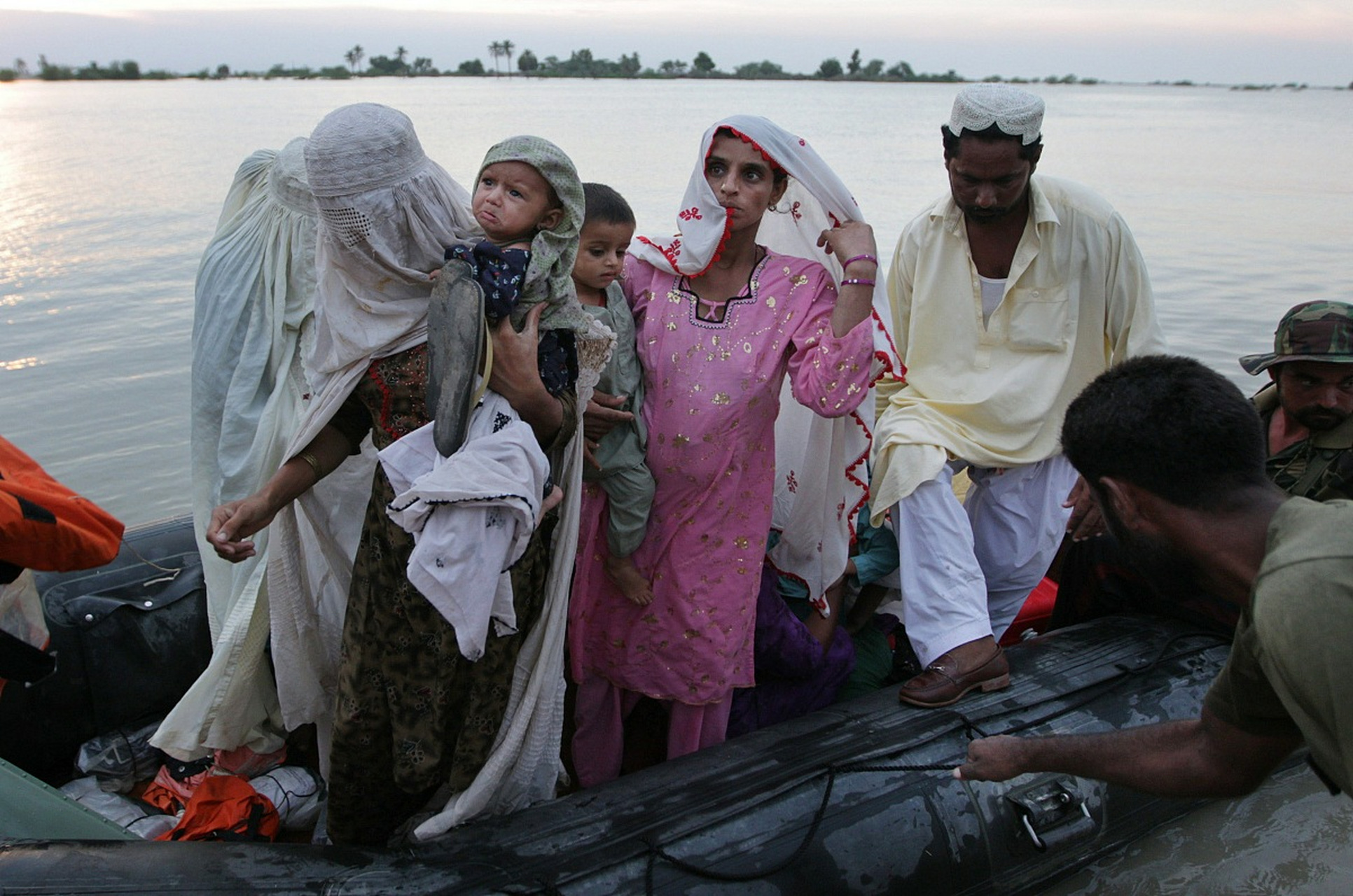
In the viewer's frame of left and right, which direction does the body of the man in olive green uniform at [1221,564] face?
facing away from the viewer and to the left of the viewer

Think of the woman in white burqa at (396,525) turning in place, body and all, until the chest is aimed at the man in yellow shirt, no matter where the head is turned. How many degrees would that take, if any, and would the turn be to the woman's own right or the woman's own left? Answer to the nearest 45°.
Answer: approximately 135° to the woman's own left

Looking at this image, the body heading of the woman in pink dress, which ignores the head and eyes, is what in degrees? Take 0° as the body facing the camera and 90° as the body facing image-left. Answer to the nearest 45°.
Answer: approximately 0°

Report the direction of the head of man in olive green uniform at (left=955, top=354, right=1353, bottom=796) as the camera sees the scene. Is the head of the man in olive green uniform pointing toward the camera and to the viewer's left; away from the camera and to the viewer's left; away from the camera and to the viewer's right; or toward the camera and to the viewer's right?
away from the camera and to the viewer's left
